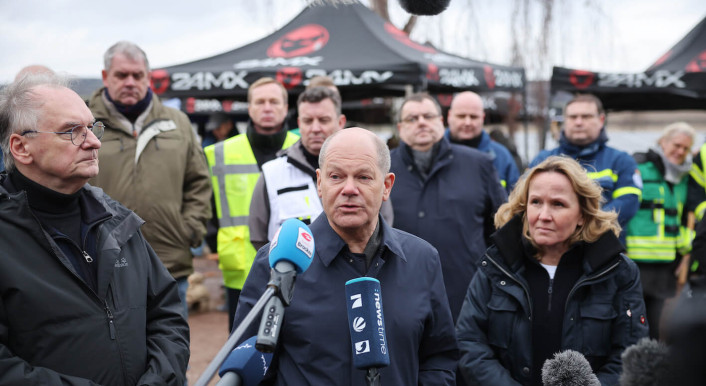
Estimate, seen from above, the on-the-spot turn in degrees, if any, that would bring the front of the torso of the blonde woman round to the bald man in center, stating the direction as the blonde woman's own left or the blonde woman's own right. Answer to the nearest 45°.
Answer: approximately 45° to the blonde woman's own right

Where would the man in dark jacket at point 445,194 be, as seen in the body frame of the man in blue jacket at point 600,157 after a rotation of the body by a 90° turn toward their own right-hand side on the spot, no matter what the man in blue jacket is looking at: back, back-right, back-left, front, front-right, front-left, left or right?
front-left

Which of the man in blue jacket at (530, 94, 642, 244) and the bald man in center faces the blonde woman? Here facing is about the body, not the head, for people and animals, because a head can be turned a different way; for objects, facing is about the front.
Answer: the man in blue jacket

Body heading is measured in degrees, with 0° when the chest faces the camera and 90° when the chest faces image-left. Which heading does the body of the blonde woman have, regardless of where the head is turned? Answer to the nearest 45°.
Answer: approximately 0°

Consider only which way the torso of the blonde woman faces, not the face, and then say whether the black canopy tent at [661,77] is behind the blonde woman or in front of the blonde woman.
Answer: behind

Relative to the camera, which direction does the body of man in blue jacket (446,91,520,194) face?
toward the camera

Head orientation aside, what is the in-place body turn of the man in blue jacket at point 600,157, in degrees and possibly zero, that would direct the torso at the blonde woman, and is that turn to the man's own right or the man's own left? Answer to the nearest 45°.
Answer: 0° — they already face them

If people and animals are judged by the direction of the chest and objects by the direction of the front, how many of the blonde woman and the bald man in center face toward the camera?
2

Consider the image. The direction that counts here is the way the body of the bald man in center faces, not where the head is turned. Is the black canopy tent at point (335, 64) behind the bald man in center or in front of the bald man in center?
behind

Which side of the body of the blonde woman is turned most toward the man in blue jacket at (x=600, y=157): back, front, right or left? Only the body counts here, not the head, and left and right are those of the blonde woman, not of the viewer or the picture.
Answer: back

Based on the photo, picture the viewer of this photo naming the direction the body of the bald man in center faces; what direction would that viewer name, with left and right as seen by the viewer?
facing the viewer

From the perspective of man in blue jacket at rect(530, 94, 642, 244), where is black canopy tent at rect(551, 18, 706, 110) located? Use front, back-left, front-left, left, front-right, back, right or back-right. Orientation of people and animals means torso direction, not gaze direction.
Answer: back
